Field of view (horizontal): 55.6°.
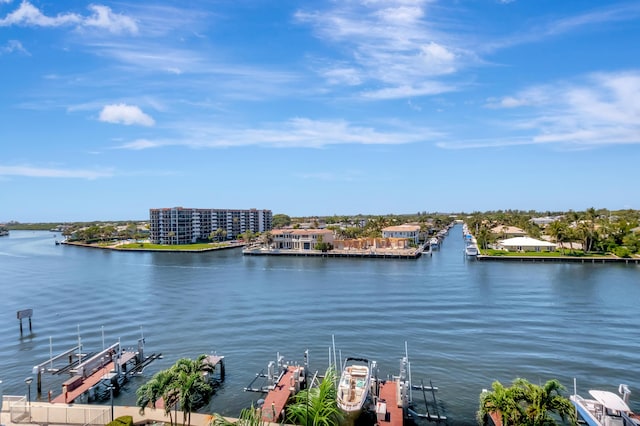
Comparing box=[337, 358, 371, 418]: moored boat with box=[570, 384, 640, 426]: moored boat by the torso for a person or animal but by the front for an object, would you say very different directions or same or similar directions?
very different directions

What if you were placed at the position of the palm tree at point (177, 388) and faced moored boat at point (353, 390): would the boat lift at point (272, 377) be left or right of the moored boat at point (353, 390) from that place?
left

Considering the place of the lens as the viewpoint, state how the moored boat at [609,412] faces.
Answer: facing away from the viewer and to the left of the viewer
